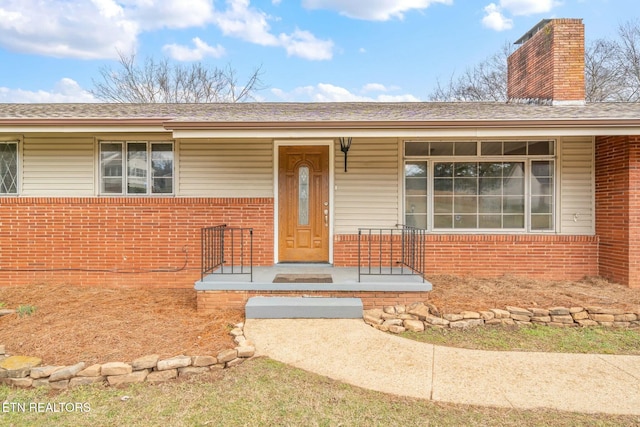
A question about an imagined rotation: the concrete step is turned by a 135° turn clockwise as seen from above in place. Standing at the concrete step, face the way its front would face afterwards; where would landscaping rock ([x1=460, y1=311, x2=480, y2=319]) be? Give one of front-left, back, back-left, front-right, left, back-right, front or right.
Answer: back-right

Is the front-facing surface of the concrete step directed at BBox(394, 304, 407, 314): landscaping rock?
no

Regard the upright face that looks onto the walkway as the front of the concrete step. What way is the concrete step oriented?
toward the camera

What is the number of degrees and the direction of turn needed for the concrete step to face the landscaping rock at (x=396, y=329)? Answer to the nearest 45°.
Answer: approximately 90° to its left

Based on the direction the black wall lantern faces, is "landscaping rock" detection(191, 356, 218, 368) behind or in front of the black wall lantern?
in front

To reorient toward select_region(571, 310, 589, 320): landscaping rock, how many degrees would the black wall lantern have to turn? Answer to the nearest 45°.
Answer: approximately 45° to its left

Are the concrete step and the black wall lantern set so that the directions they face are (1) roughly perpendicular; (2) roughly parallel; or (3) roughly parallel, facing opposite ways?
roughly parallel

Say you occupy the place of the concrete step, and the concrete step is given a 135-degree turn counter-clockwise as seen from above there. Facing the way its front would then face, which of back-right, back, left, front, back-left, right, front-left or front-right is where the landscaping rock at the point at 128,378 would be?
back

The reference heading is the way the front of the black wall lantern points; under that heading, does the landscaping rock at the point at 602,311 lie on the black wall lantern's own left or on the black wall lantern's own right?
on the black wall lantern's own left

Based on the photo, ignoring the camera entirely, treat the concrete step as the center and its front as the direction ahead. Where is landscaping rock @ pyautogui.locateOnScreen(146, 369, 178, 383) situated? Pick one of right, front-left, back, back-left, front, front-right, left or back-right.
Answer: front-right

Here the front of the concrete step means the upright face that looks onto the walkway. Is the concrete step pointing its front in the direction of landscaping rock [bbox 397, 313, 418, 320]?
no

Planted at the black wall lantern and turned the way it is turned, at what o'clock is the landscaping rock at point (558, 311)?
The landscaping rock is roughly at 10 o'clock from the black wall lantern.

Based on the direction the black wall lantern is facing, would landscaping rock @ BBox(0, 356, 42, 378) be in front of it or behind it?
in front

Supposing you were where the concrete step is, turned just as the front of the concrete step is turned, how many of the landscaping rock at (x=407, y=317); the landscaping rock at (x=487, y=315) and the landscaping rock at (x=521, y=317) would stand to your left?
3

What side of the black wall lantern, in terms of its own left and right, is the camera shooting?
front

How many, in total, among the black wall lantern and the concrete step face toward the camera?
2
